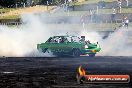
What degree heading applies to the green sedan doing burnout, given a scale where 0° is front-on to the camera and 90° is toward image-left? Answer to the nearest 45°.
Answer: approximately 315°
